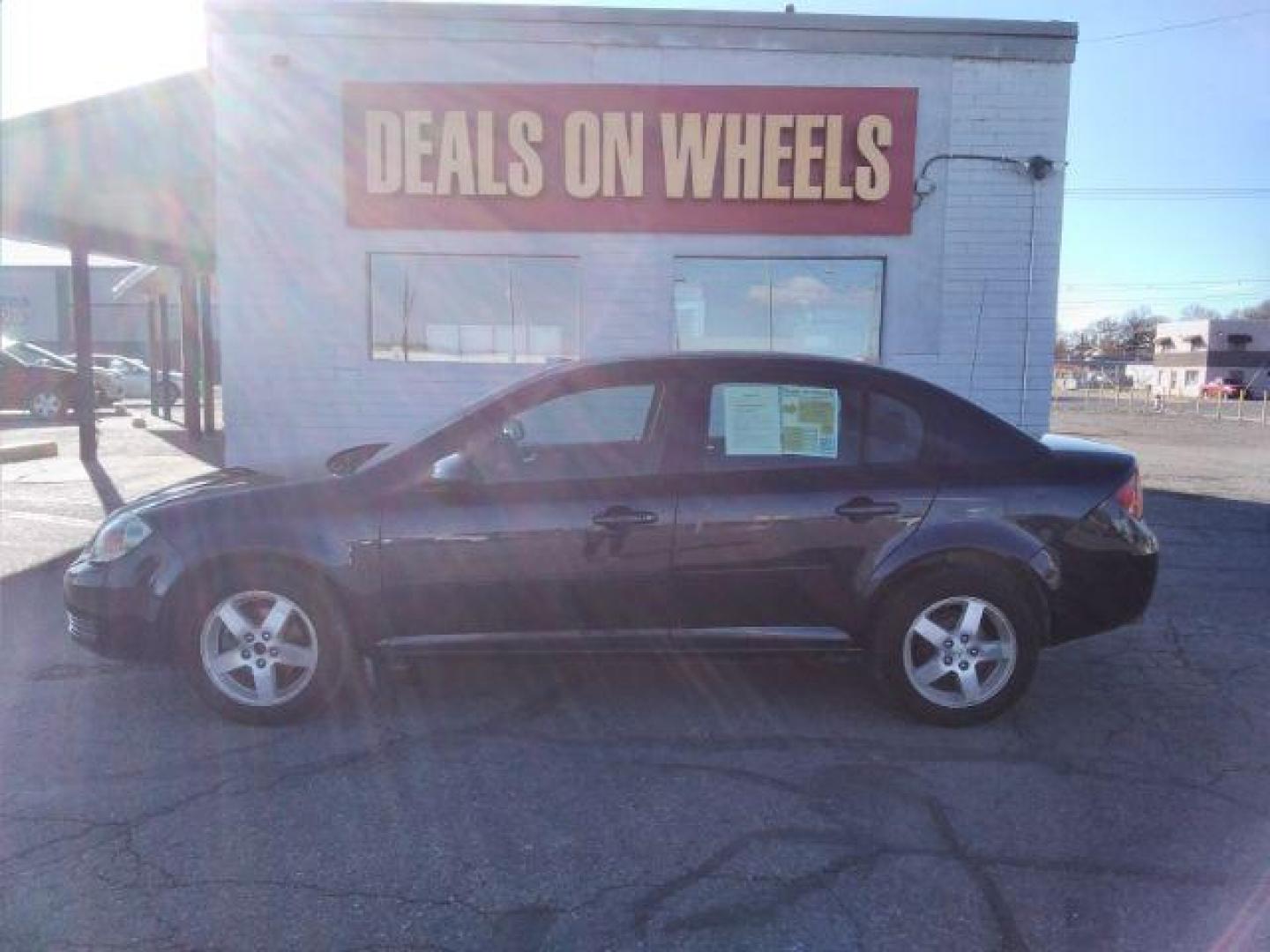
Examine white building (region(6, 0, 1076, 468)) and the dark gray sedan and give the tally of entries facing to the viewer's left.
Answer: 1

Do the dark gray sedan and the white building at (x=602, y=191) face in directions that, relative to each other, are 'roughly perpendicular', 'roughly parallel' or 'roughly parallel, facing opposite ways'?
roughly perpendicular

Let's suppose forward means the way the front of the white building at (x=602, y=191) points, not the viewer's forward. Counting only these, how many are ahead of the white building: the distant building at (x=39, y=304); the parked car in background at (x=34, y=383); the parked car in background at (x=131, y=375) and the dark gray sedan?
1

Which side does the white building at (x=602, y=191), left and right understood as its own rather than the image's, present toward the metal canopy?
right

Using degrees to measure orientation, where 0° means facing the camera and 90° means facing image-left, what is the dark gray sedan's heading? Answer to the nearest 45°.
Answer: approximately 90°

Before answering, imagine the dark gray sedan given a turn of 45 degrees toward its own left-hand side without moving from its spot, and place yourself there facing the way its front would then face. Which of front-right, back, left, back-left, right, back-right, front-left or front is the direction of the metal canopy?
right

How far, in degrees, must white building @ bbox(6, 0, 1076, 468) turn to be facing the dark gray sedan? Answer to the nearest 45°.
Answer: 0° — it already faces it

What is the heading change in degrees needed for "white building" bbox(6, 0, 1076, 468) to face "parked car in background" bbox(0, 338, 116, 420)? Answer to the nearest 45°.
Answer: approximately 135° to its right

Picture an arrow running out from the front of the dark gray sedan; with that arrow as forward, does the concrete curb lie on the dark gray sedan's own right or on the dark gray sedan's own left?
on the dark gray sedan's own right

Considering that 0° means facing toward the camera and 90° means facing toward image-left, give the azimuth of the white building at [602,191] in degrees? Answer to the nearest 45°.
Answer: approximately 0°

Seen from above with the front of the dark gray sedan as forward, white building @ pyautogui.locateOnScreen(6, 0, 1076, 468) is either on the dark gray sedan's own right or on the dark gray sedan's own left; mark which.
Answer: on the dark gray sedan's own right
